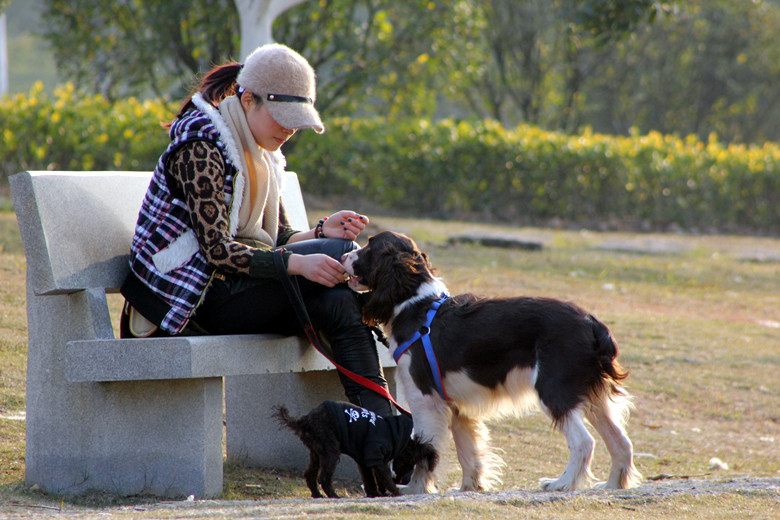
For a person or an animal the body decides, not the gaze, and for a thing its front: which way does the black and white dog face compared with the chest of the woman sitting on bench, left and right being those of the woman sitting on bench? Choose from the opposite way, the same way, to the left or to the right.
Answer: the opposite way

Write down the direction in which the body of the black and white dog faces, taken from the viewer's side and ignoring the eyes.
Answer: to the viewer's left

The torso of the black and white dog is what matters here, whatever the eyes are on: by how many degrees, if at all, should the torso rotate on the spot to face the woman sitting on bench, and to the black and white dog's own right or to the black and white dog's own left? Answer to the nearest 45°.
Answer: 0° — it already faces them

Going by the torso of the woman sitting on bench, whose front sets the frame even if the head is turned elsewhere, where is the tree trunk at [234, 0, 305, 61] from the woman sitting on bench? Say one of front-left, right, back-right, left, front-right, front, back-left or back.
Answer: left

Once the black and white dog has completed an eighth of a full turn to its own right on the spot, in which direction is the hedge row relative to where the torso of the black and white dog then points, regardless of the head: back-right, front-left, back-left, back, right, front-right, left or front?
front-right

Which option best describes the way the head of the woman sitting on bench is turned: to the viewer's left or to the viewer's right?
to the viewer's right

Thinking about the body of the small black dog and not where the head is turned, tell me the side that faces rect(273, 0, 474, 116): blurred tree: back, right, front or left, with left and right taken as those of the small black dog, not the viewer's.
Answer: left

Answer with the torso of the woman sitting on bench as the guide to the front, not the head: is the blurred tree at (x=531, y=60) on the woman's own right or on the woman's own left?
on the woman's own left

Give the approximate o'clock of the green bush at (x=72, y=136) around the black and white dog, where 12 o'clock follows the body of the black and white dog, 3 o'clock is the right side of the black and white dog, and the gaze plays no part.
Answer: The green bush is roughly at 2 o'clock from the black and white dog.

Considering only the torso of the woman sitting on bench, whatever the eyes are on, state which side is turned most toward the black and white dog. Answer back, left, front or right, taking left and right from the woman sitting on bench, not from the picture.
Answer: front

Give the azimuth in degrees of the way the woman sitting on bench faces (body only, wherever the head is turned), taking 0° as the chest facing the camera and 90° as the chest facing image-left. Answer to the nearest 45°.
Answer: approximately 270°

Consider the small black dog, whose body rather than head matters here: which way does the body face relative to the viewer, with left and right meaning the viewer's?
facing to the right of the viewer
